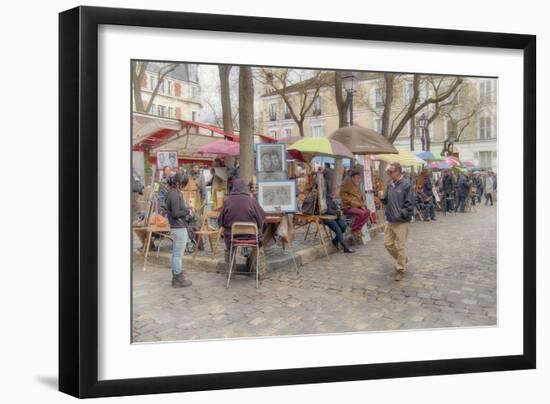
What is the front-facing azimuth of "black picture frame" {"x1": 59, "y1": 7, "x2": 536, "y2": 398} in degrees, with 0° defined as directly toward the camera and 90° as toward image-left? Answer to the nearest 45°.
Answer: approximately 315°
